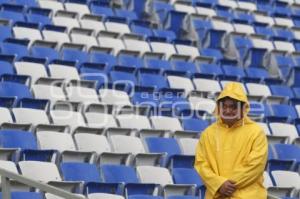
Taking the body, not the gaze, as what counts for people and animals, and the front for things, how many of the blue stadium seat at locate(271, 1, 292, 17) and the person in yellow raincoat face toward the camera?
2

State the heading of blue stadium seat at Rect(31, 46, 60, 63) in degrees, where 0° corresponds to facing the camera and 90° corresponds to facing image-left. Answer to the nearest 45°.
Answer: approximately 315°

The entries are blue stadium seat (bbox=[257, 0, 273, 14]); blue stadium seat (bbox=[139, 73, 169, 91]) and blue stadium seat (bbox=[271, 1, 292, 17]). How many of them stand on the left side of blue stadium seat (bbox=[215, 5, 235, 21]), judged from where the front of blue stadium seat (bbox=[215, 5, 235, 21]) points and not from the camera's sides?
2

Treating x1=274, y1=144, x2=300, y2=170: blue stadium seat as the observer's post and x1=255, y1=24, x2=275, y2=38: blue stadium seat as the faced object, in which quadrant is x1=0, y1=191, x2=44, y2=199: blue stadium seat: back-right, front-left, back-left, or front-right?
back-left

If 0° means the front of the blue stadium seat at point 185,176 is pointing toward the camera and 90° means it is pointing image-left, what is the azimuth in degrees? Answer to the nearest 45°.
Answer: approximately 315°

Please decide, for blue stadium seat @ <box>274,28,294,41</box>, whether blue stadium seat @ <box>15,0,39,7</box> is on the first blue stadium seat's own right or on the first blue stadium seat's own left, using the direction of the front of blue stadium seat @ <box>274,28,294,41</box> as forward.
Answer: on the first blue stadium seat's own right

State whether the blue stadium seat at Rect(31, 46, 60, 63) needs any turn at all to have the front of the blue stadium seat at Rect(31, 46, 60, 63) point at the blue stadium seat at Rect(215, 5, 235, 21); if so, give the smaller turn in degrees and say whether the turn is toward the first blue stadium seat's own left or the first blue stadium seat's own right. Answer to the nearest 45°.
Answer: approximately 90° to the first blue stadium seat's own left

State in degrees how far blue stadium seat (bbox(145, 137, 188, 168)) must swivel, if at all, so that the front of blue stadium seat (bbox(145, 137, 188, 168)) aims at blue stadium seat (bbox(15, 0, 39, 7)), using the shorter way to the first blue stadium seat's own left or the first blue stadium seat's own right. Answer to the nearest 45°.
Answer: approximately 180°

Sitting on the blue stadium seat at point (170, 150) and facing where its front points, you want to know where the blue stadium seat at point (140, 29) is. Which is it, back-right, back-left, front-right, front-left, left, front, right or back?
back-left
